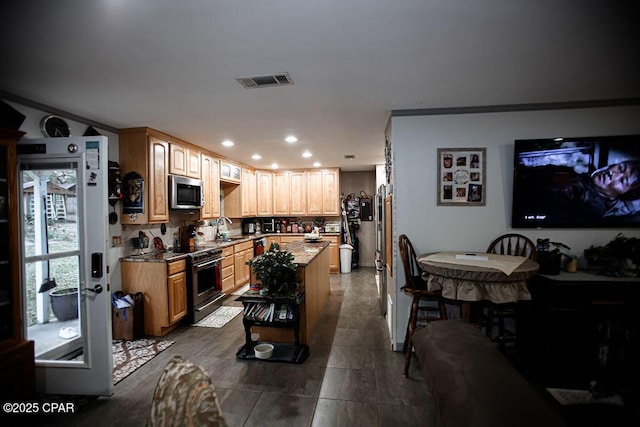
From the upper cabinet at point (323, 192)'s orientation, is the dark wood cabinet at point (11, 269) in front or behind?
in front

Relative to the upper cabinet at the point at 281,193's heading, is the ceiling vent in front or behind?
in front

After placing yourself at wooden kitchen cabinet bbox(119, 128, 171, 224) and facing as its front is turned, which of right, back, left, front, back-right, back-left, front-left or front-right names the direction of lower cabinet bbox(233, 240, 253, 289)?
left

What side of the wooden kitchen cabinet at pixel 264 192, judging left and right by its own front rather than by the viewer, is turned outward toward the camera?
front

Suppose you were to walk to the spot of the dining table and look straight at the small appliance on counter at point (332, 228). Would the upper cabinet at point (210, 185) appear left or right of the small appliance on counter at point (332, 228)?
left

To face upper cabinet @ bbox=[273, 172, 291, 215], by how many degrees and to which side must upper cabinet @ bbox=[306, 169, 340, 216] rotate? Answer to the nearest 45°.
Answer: approximately 90° to its right

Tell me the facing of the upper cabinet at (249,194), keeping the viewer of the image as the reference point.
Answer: facing the viewer and to the right of the viewer

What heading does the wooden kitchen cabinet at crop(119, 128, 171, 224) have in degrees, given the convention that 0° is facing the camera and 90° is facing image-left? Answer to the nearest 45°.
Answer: approximately 315°

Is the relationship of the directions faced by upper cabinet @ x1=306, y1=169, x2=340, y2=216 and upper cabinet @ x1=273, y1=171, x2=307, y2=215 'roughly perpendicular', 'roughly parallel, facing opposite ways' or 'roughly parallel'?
roughly parallel

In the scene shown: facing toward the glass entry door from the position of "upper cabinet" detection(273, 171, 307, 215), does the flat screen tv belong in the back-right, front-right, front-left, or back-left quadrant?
front-left

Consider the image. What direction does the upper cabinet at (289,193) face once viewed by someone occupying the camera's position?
facing the viewer

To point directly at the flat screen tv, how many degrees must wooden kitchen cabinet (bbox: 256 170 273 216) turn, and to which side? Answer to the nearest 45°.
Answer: approximately 45° to its left

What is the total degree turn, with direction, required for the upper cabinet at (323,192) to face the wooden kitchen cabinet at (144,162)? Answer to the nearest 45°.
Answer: approximately 45° to its right

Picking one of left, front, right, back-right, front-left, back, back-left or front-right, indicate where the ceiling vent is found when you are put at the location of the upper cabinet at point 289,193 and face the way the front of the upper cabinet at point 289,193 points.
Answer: front
